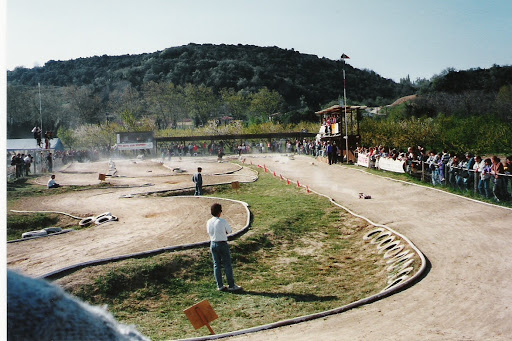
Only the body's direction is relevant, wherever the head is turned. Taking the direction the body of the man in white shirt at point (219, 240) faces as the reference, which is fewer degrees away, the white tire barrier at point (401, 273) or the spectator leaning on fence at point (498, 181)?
the spectator leaning on fence

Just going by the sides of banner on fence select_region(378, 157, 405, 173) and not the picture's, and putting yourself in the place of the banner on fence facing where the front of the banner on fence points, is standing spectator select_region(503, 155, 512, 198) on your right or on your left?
on your left

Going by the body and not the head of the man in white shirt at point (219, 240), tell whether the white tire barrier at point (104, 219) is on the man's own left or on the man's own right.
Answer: on the man's own left

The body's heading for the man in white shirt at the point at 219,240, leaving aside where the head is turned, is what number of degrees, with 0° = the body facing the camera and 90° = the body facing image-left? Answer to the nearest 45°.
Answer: approximately 225°

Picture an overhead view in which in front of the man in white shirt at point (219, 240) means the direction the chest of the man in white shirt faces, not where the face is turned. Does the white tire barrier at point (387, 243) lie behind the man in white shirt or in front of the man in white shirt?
in front

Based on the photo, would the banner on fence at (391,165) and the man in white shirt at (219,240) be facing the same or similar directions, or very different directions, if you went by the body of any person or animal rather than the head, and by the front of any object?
very different directions

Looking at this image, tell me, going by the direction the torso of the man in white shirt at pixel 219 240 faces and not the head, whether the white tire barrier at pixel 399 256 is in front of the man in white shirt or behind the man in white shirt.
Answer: in front

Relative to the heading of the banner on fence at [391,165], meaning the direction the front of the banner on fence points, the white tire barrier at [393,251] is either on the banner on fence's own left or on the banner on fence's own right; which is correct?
on the banner on fence's own left
